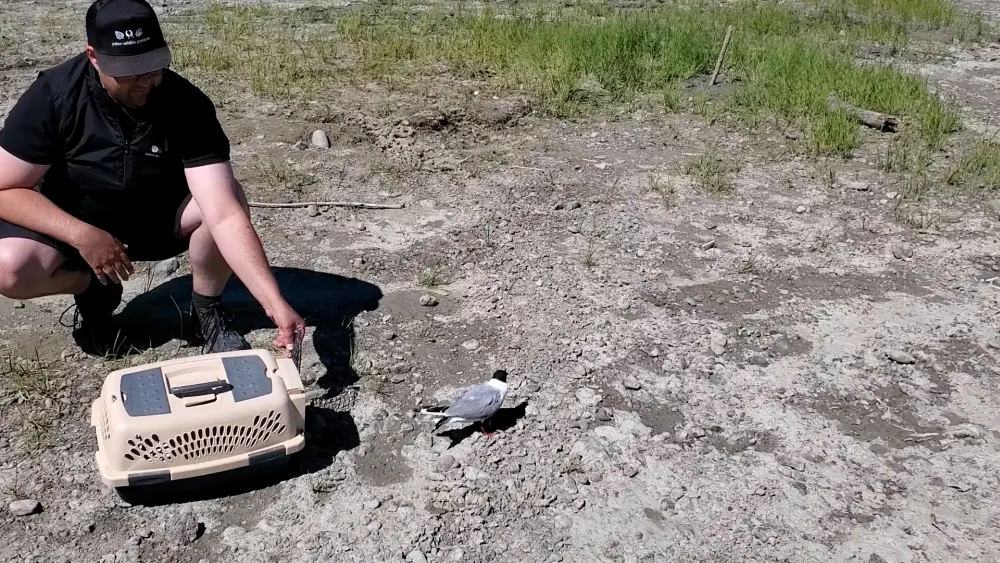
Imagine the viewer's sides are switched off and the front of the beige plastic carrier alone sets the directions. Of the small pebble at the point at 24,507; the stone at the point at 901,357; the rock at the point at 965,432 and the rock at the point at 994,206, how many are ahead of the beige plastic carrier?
3

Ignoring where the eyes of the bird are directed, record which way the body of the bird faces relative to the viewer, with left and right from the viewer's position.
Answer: facing to the right of the viewer

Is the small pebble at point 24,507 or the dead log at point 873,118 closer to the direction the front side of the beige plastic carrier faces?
the dead log

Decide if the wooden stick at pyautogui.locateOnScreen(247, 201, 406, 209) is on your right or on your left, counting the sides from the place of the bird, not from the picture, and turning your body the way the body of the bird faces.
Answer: on your left

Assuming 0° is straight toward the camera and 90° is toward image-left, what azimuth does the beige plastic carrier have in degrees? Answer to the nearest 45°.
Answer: approximately 270°

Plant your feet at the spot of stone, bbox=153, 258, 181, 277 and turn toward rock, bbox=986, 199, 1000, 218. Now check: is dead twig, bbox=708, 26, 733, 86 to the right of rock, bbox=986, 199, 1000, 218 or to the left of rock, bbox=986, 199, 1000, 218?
left

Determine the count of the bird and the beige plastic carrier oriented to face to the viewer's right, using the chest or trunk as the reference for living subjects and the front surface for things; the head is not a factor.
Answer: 2
